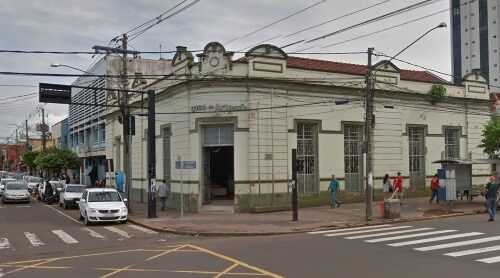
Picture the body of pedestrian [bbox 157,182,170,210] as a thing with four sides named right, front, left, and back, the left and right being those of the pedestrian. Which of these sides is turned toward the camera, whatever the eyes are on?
back

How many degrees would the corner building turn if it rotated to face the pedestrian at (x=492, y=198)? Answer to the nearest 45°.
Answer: approximately 45° to its left

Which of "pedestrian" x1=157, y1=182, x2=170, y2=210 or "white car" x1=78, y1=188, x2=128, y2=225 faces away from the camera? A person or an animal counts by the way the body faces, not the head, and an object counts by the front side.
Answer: the pedestrian

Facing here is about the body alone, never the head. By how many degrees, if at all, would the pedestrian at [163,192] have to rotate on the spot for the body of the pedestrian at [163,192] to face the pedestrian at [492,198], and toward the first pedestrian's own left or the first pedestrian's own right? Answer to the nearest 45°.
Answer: approximately 135° to the first pedestrian's own right

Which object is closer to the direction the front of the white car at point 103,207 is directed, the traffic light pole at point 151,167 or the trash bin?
the trash bin

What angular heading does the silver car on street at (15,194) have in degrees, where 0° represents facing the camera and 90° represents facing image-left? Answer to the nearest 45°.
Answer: approximately 0°

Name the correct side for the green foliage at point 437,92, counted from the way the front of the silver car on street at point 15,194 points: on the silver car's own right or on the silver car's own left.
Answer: on the silver car's own left

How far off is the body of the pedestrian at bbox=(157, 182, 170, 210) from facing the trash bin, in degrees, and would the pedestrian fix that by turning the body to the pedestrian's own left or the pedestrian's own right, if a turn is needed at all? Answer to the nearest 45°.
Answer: approximately 135° to the pedestrian's own right
